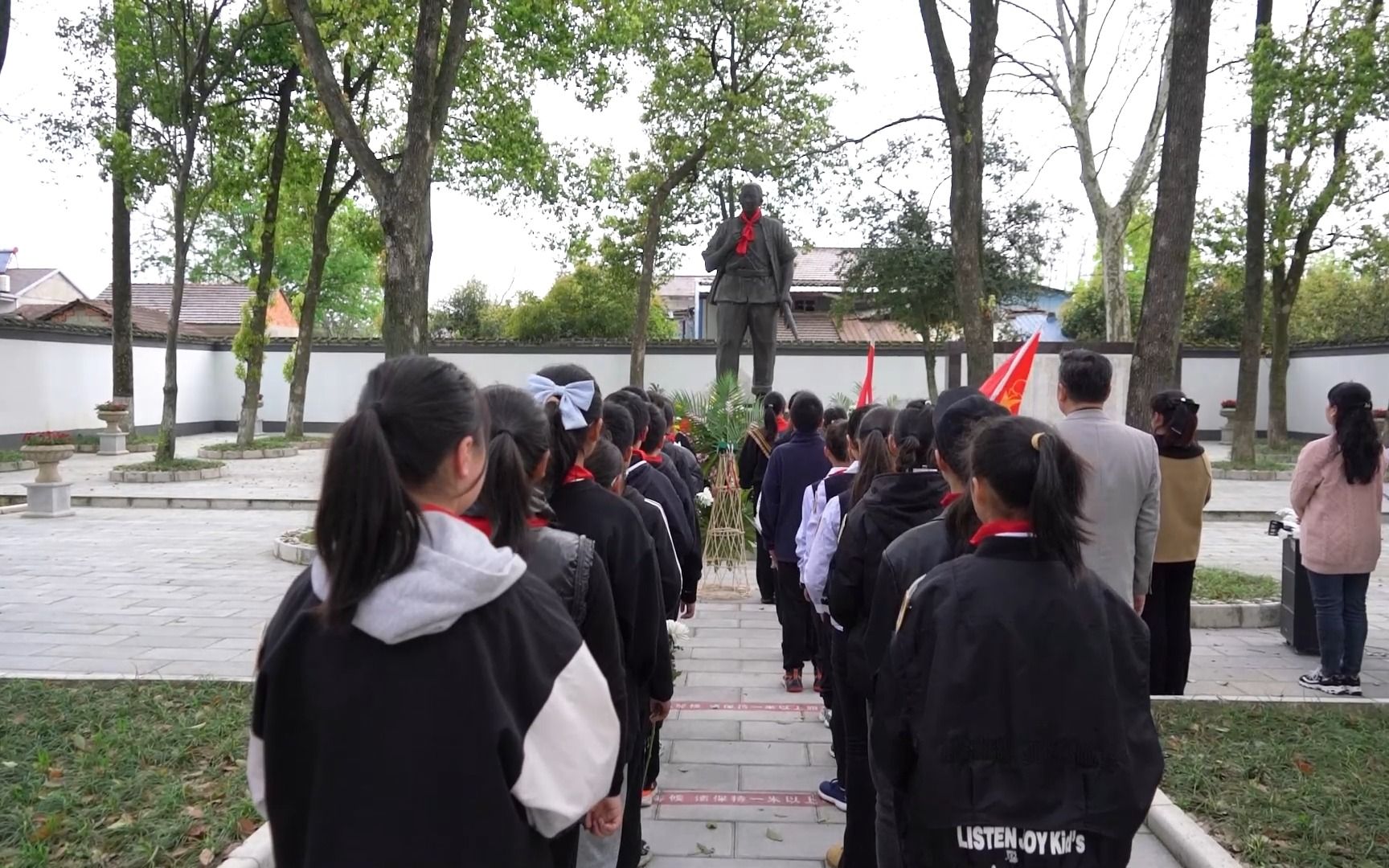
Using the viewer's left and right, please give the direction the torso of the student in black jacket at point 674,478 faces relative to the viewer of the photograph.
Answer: facing away from the viewer

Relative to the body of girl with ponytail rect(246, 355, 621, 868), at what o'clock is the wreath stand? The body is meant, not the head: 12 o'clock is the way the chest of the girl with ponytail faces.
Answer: The wreath stand is roughly at 11 o'clock from the girl with ponytail.

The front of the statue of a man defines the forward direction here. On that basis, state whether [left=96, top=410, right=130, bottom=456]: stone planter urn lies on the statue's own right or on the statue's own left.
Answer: on the statue's own right

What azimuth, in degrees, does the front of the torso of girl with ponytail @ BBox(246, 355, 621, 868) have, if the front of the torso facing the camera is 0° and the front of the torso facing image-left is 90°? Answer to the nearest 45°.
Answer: approximately 225°

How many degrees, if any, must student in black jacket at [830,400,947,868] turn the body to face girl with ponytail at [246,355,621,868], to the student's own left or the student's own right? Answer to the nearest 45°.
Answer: approximately 180°

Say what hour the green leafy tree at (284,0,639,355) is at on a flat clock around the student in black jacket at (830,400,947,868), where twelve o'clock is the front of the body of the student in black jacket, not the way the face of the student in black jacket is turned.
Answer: The green leafy tree is roughly at 11 o'clock from the student in black jacket.

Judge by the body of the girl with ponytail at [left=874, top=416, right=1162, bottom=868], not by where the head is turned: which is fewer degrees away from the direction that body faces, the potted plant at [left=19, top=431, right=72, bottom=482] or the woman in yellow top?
the woman in yellow top

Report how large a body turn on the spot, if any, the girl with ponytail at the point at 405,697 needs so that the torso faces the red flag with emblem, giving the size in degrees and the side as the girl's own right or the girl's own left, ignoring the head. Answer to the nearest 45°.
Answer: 0° — they already face it

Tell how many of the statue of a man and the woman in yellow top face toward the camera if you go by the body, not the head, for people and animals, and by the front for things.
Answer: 1

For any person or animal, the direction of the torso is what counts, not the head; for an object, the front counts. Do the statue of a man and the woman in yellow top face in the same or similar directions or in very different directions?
very different directions

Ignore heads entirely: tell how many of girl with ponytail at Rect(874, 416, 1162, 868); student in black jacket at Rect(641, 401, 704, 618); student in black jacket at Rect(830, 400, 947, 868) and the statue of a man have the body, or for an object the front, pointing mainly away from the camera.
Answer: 3

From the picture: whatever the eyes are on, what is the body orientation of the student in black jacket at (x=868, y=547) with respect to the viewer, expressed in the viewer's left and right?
facing away from the viewer

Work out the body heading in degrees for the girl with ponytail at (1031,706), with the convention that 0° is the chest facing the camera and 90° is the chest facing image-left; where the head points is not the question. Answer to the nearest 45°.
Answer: approximately 180°

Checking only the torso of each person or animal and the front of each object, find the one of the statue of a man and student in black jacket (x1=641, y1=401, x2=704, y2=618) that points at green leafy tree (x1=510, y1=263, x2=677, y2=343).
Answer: the student in black jacket

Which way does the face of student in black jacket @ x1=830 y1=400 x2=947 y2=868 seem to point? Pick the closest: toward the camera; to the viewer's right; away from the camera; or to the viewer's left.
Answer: away from the camera
